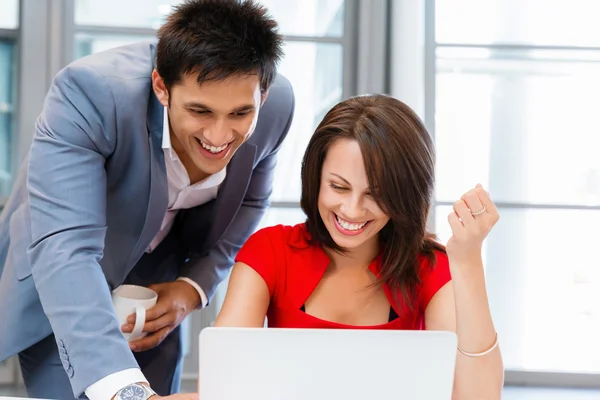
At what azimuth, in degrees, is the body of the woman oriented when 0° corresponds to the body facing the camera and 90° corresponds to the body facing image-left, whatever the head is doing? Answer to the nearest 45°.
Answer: approximately 0°

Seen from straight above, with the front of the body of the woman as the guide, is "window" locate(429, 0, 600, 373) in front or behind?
behind

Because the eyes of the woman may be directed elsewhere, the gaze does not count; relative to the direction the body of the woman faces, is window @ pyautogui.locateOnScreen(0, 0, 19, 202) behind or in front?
behind
